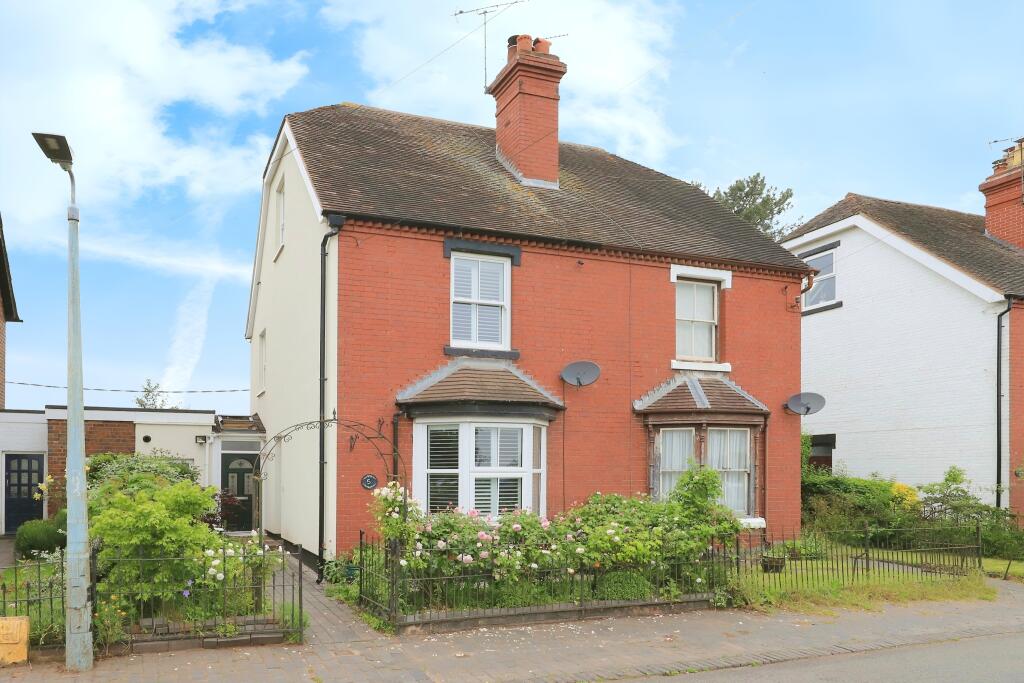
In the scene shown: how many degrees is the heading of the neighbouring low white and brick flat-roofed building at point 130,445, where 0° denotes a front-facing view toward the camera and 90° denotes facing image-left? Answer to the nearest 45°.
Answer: approximately 0°

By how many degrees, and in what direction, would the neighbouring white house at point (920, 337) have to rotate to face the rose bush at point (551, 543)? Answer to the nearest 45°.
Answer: approximately 45° to its right

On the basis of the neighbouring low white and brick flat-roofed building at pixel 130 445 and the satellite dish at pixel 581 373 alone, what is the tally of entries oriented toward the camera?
2

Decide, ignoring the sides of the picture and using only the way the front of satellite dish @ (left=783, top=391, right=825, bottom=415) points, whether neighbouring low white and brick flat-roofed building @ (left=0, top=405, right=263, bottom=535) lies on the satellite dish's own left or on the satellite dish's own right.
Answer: on the satellite dish's own right

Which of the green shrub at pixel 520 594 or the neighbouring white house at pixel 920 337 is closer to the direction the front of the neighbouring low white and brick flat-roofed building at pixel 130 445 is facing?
the green shrub

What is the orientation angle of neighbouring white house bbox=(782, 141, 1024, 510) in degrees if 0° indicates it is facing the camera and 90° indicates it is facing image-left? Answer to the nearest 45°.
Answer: approximately 315°

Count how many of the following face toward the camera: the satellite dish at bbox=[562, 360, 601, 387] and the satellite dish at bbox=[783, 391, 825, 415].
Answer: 2
